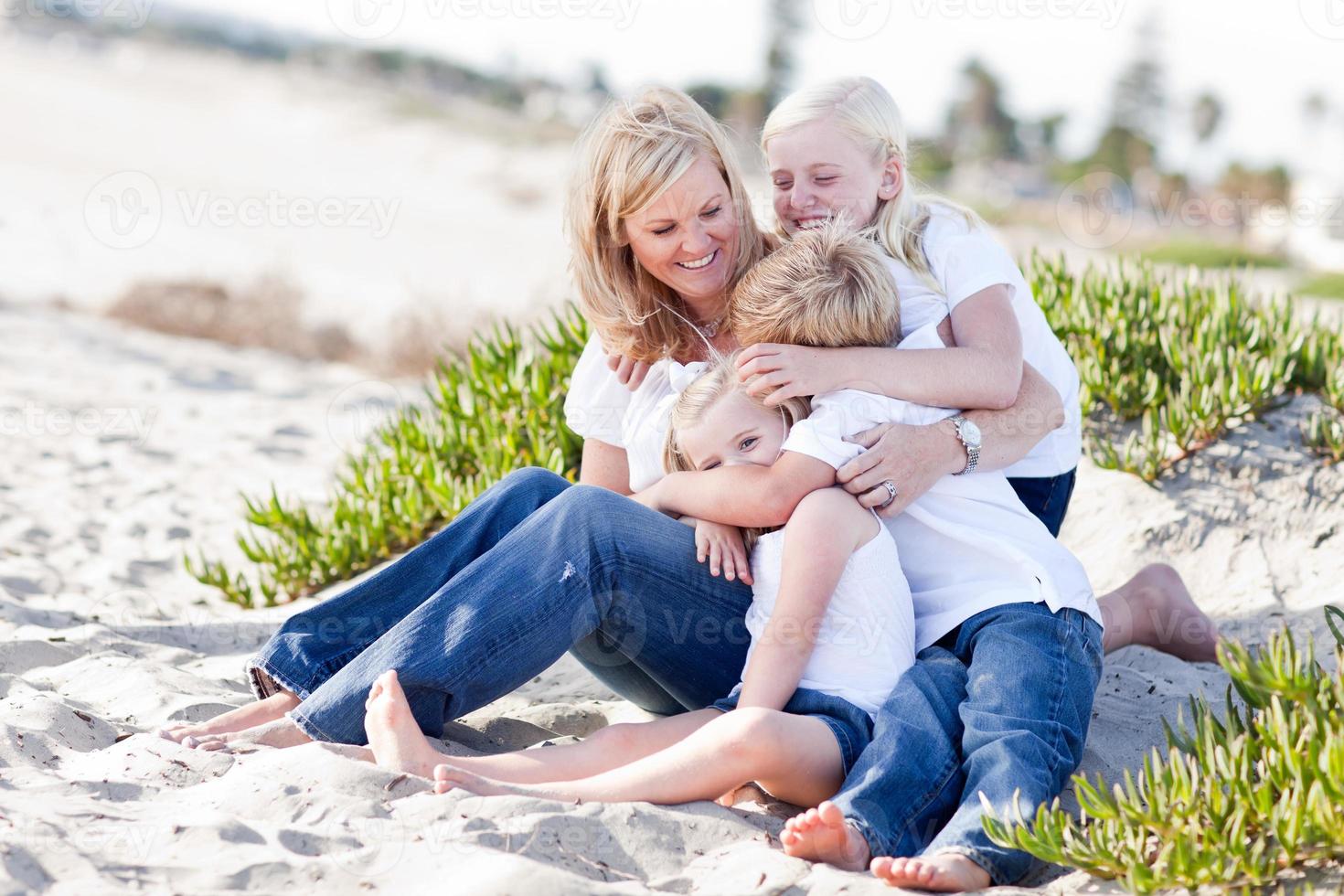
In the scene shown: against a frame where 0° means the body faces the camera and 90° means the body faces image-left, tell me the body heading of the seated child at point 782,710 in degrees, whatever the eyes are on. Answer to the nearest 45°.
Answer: approximately 90°

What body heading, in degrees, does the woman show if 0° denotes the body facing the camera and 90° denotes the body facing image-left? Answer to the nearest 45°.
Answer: approximately 45°

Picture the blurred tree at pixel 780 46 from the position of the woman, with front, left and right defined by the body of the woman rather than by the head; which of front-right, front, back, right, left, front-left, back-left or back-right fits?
back-right

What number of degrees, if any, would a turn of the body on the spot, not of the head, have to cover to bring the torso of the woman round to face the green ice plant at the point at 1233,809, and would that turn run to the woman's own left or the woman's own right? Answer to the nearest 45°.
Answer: approximately 90° to the woman's own left

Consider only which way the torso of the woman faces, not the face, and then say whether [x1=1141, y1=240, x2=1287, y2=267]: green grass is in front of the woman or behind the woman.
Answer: behind
